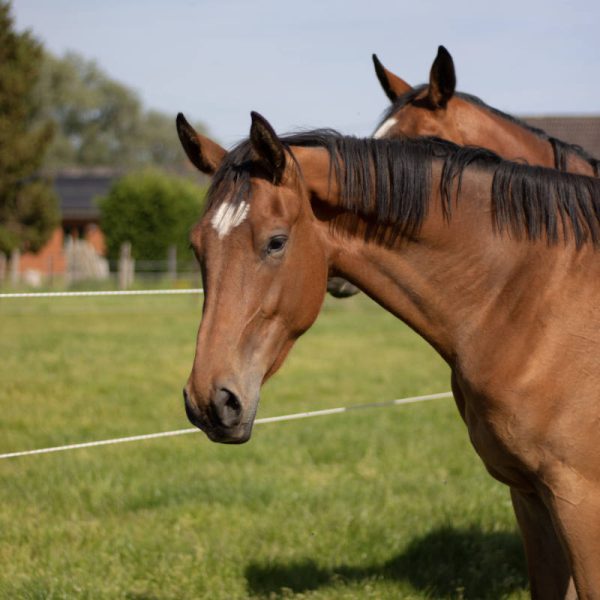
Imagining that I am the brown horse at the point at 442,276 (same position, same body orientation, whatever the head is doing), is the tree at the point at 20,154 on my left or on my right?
on my right

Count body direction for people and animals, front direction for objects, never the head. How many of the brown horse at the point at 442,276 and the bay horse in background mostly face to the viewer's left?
2

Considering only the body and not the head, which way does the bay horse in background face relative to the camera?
to the viewer's left

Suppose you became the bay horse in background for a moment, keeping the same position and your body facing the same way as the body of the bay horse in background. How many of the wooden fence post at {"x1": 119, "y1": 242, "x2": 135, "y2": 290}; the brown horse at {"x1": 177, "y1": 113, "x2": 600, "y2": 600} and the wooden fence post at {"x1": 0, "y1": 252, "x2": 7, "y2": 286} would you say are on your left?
1

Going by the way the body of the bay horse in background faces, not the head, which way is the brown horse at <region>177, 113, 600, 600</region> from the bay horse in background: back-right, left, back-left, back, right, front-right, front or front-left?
left

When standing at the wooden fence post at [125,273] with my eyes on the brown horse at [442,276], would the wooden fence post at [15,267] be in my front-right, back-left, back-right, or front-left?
back-right

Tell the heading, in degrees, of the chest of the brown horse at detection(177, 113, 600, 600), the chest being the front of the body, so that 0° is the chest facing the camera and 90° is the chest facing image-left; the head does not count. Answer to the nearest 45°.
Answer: approximately 90°

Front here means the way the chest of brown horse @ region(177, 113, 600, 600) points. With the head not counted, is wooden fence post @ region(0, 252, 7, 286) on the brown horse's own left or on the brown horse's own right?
on the brown horse's own right
